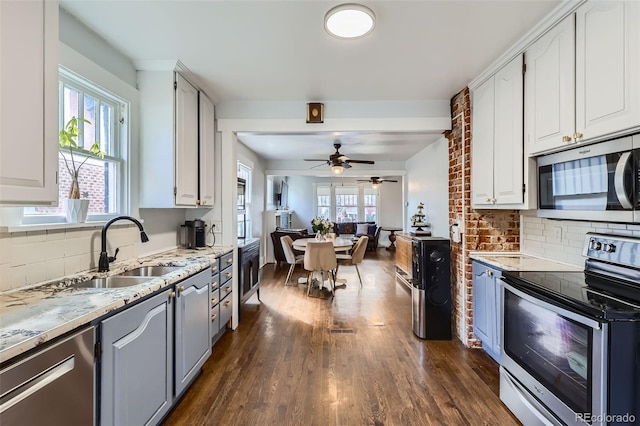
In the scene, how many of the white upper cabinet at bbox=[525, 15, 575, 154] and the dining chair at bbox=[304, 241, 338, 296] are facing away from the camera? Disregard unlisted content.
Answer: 1

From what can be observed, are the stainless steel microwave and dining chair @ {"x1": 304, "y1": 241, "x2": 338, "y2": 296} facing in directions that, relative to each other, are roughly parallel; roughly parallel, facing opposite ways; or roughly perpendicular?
roughly perpendicular

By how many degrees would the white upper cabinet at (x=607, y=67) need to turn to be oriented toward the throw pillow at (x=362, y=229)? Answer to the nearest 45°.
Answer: approximately 90° to its right

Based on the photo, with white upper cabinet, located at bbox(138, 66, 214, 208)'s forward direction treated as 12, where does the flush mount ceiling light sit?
The flush mount ceiling light is roughly at 12 o'clock from the white upper cabinet.

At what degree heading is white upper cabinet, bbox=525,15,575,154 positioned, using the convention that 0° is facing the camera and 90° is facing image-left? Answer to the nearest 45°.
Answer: approximately 45°

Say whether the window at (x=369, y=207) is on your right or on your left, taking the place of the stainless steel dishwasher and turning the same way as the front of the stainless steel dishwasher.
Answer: on your left

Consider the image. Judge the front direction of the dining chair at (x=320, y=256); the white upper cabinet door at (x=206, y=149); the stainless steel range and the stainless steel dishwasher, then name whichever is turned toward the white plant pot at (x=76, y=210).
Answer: the stainless steel range

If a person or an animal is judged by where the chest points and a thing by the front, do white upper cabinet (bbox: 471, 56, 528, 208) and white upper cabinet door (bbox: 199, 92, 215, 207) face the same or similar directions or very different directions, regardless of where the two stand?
very different directions

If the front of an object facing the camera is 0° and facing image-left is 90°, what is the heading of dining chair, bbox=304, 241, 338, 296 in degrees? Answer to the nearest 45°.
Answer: approximately 180°

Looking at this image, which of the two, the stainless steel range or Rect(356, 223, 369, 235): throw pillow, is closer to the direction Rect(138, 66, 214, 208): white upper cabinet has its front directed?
the stainless steel range

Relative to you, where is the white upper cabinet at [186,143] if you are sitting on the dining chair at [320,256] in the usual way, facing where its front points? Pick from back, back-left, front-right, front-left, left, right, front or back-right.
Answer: back-left
